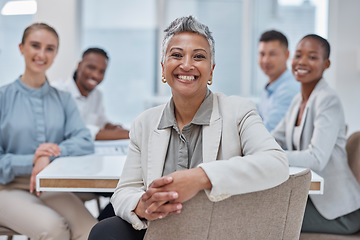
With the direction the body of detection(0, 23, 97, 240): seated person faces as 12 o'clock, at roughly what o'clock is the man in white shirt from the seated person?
The man in white shirt is roughly at 8 o'clock from the seated person.

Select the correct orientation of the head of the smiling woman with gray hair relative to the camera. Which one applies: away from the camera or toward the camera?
toward the camera

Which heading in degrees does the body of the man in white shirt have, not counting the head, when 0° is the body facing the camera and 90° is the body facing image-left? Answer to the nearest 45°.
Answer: approximately 315°

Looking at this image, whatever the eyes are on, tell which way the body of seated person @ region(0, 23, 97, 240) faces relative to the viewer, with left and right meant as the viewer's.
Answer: facing the viewer and to the right of the viewer

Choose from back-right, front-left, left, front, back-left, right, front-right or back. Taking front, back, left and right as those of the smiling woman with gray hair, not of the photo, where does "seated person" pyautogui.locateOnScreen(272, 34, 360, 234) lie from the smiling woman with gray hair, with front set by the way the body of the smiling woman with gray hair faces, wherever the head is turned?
back-left

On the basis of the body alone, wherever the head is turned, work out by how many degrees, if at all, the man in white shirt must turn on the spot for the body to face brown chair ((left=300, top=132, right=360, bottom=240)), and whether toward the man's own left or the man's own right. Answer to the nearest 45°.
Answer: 0° — they already face it

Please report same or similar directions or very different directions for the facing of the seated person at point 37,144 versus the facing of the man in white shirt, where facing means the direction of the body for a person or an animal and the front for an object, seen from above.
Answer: same or similar directions

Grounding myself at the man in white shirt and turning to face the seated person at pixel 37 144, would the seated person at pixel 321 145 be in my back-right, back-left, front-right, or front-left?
front-left

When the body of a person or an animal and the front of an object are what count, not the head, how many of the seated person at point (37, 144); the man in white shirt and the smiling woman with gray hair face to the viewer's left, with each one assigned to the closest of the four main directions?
0

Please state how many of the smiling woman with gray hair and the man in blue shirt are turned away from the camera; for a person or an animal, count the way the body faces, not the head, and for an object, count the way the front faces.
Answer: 0

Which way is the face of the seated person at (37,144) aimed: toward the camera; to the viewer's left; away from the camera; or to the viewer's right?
toward the camera

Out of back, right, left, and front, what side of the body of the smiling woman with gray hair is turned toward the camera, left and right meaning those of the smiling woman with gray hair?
front

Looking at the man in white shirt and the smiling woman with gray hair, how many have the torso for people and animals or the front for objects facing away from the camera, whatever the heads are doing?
0

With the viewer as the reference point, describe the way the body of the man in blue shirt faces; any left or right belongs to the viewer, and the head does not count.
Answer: facing the viewer and to the left of the viewer
